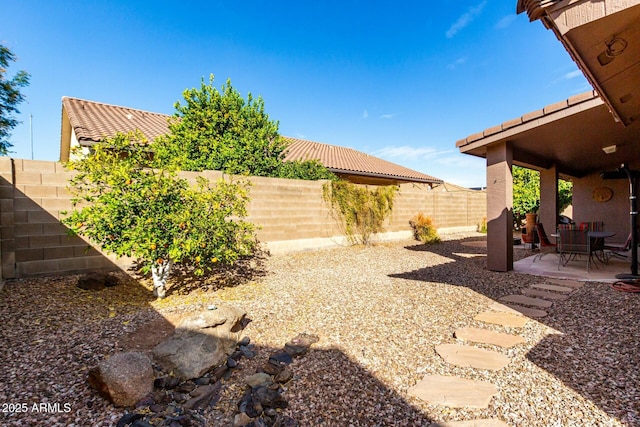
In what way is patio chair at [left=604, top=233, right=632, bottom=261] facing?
to the viewer's left

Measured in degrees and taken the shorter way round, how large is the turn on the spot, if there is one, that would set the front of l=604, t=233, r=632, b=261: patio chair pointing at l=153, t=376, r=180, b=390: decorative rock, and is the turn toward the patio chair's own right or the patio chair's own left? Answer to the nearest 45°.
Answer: approximately 90° to the patio chair's own left

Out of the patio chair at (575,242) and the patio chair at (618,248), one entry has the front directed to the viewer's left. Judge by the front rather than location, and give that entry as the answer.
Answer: the patio chair at (618,248)

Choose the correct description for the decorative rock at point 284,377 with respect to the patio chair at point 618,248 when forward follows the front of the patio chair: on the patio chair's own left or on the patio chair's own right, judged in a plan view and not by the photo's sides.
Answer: on the patio chair's own left

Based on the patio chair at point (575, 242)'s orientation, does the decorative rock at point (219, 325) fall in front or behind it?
behind

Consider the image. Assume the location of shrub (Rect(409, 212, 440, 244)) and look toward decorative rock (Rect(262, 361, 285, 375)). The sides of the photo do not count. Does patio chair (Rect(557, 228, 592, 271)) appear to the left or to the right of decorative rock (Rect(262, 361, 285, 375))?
left

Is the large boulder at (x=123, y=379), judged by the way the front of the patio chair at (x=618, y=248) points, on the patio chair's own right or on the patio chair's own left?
on the patio chair's own left

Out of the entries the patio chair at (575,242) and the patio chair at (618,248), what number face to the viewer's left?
1

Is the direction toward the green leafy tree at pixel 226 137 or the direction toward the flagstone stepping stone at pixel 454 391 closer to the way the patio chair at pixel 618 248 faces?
the green leafy tree
